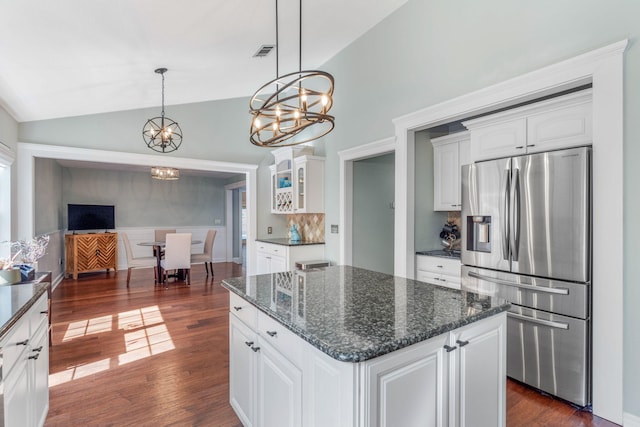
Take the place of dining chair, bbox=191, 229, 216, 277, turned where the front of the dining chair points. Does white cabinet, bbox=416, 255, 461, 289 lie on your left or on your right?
on your left

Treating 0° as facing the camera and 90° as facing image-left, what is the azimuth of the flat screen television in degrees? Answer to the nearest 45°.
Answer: approximately 0°

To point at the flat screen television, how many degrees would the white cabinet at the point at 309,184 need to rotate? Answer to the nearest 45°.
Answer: approximately 90° to its right

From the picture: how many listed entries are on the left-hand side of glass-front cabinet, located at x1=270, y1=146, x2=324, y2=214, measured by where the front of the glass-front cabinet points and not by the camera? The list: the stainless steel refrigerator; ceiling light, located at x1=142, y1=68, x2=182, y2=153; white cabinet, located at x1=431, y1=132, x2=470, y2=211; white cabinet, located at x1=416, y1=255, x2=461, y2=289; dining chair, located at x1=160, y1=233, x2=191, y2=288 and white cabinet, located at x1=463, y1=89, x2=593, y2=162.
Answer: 4

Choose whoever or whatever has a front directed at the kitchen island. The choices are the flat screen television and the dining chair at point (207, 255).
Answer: the flat screen television

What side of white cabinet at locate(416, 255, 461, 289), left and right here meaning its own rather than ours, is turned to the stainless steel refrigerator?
left

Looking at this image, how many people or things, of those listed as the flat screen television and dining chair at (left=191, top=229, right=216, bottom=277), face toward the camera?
1

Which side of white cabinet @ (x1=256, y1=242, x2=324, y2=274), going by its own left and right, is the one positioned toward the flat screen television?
right

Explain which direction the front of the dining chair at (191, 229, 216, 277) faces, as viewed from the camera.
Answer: facing to the left of the viewer
